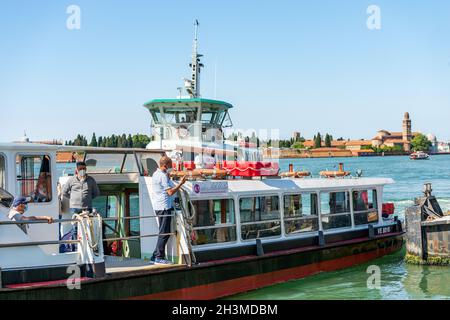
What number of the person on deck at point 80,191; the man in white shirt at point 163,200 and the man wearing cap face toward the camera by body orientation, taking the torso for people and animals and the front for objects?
1

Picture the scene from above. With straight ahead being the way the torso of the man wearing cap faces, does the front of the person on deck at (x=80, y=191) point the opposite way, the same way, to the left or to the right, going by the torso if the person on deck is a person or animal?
to the right

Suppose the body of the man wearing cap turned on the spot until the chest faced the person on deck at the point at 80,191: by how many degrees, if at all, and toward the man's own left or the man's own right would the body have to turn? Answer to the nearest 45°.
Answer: approximately 45° to the man's own left

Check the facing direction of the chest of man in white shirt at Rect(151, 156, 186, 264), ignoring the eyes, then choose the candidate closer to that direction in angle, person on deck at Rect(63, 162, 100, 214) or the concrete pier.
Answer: the concrete pier

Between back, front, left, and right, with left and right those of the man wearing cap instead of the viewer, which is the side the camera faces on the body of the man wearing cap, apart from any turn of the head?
right

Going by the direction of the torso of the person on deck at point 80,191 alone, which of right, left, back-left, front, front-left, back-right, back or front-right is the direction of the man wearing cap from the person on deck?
front-right

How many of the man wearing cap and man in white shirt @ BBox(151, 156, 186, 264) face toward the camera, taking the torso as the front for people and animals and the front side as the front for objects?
0

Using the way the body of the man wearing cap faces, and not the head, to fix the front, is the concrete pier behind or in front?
in front

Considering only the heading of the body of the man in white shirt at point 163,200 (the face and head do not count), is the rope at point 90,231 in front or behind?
behind

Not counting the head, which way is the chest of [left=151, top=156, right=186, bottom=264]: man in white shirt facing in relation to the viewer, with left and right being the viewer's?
facing to the right of the viewer

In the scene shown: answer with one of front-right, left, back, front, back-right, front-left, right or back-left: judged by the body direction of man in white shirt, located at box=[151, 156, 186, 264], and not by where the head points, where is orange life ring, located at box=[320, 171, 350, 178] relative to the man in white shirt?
front-left
